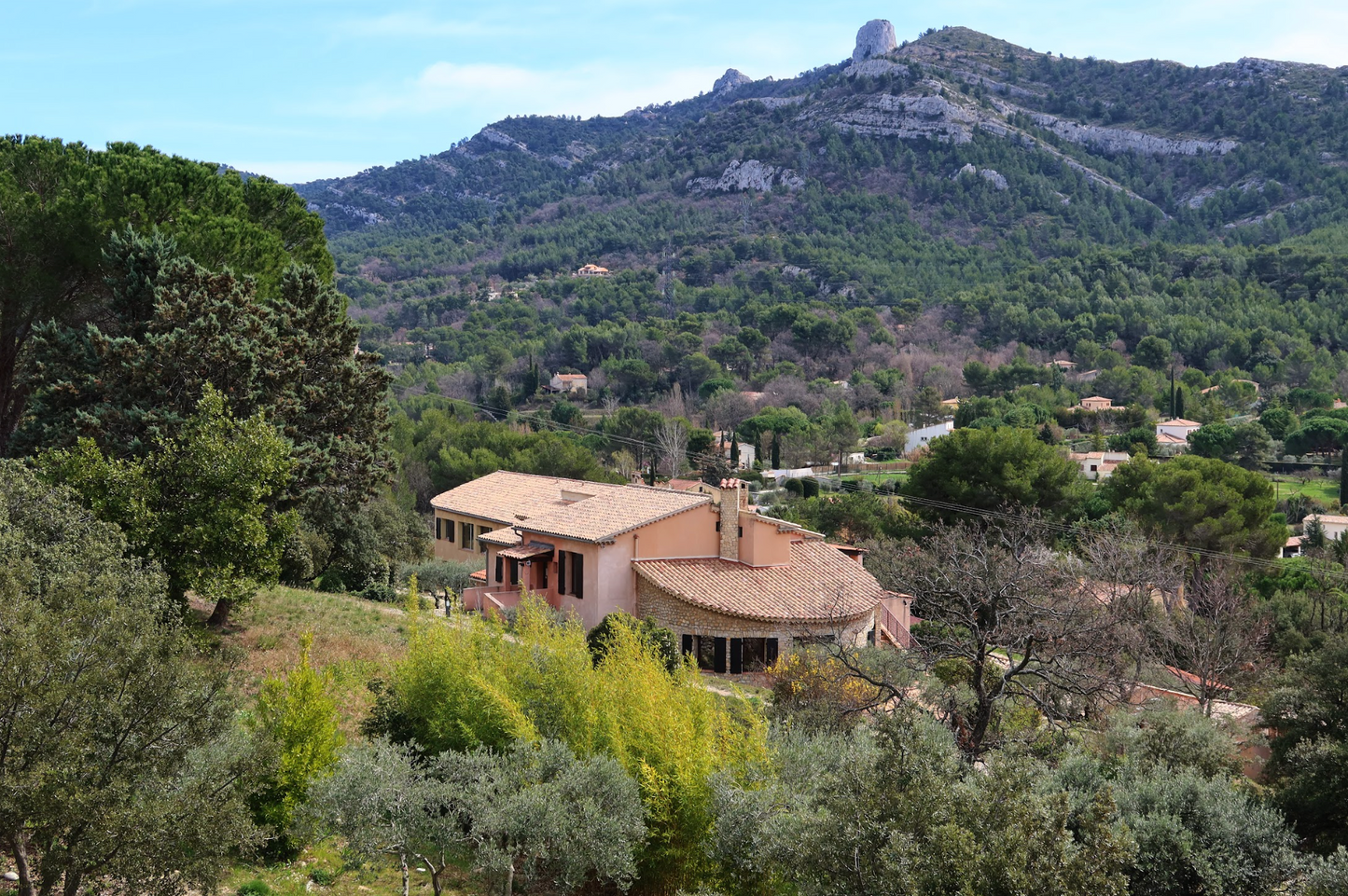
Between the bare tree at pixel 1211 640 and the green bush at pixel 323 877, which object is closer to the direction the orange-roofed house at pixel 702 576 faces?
the green bush

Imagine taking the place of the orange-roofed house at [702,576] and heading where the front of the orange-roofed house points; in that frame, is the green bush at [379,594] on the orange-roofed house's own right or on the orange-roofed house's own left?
on the orange-roofed house's own right

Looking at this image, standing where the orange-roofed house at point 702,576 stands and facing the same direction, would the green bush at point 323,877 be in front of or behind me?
in front

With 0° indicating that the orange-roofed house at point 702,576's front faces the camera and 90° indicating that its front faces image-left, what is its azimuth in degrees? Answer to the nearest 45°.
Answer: approximately 45°

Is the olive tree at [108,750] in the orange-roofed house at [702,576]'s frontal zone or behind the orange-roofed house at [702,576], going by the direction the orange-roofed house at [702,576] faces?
frontal zone

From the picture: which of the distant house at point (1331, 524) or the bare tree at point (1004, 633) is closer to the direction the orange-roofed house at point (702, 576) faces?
the bare tree

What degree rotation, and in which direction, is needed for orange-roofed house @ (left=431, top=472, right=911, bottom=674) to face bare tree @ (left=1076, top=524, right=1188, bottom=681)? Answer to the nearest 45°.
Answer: approximately 135° to its left

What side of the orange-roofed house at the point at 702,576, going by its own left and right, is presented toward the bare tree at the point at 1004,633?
left

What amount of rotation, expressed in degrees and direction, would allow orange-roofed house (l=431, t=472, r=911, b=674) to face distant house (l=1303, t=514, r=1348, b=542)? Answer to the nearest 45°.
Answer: approximately 180°

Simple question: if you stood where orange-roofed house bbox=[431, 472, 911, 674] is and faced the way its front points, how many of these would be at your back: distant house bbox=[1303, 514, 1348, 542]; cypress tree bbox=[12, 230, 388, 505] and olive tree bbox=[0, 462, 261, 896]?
1

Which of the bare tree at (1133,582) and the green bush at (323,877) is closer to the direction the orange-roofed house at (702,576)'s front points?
the green bush

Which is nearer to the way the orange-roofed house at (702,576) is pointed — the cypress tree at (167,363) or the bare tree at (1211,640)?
the cypress tree
